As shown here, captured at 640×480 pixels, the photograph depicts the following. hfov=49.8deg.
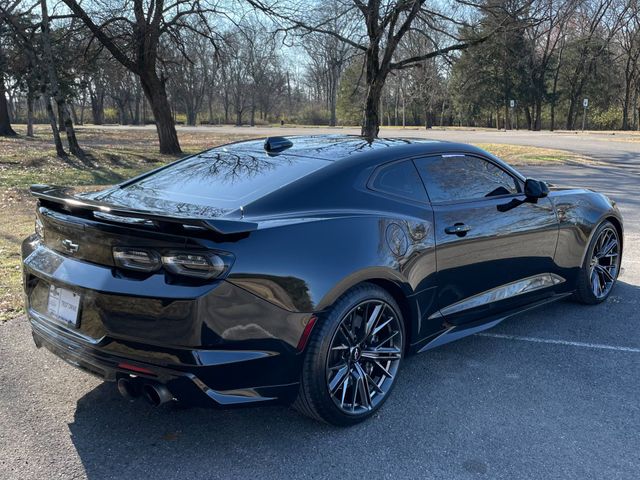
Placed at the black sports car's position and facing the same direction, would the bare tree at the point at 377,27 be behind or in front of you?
in front

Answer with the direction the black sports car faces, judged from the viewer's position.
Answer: facing away from the viewer and to the right of the viewer

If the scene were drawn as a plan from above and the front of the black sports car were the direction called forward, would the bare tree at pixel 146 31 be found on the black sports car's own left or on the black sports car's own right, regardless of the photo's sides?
on the black sports car's own left
